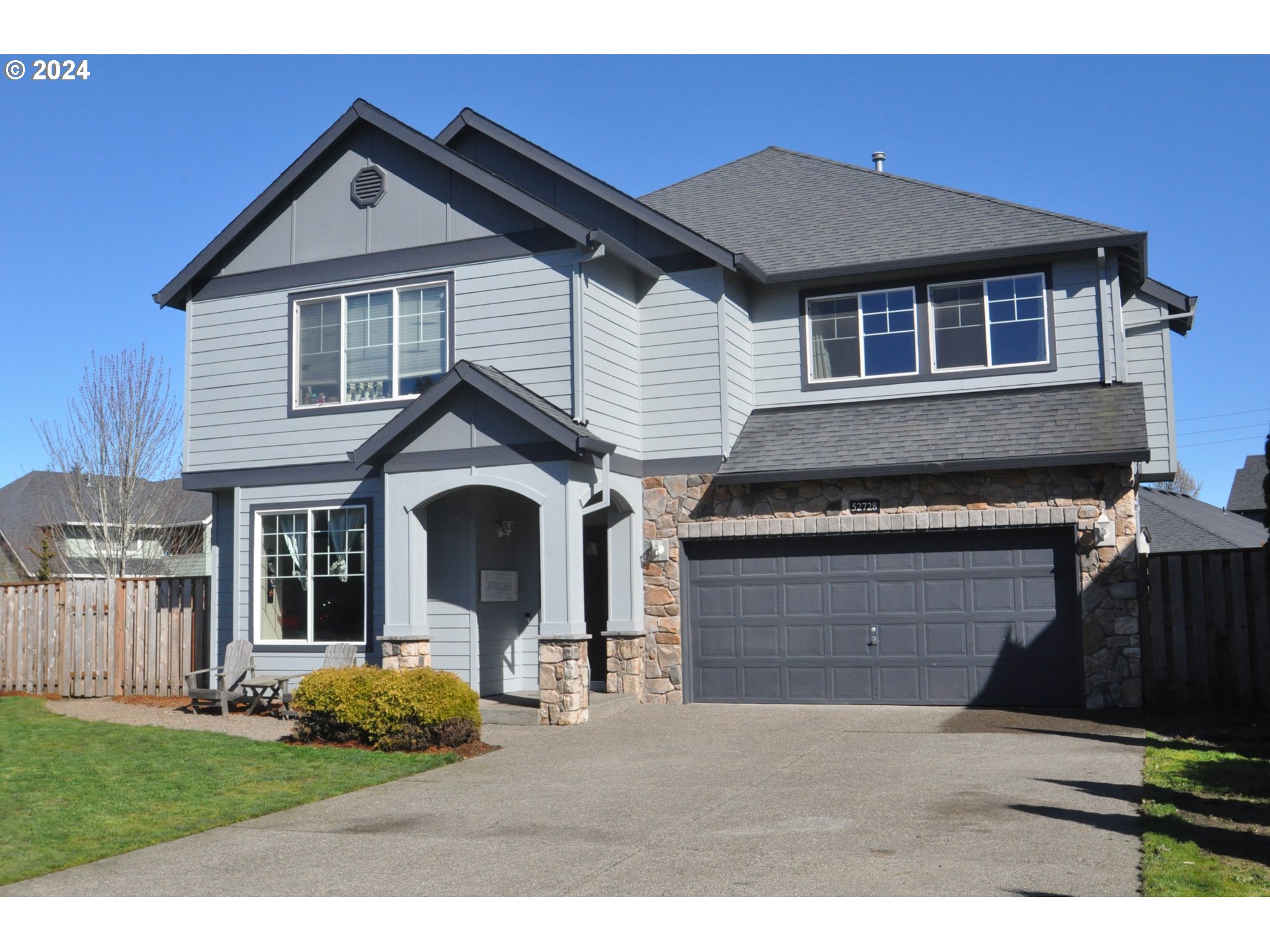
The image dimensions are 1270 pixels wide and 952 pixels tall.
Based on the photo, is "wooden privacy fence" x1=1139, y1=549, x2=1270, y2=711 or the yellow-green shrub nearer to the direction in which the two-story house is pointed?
the yellow-green shrub

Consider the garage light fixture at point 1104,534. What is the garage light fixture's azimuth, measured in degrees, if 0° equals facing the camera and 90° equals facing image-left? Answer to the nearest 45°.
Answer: approximately 0°

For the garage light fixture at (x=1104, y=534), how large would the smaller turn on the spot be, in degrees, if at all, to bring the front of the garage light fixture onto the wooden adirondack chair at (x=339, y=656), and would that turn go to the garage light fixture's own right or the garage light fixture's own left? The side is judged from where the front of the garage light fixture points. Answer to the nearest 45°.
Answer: approximately 90° to the garage light fixture's own right

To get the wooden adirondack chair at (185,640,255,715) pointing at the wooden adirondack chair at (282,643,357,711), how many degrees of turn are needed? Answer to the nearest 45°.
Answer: approximately 90° to its left

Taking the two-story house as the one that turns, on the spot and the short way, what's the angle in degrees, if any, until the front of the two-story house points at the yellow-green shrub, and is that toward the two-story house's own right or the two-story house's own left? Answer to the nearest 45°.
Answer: approximately 45° to the two-story house's own right

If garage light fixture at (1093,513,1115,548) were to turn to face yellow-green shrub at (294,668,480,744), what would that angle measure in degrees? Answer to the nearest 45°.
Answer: approximately 45° to its right

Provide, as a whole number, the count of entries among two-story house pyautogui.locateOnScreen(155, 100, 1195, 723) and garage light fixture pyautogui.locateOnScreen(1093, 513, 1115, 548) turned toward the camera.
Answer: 2

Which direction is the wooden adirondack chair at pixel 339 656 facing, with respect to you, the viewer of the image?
facing the viewer and to the left of the viewer

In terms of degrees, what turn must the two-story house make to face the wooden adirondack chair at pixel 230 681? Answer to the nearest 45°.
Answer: approximately 90° to its right

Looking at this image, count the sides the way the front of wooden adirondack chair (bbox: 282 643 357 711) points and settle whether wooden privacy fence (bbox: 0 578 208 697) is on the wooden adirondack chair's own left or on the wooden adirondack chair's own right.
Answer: on the wooden adirondack chair's own right

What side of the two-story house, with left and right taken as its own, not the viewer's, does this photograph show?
front
